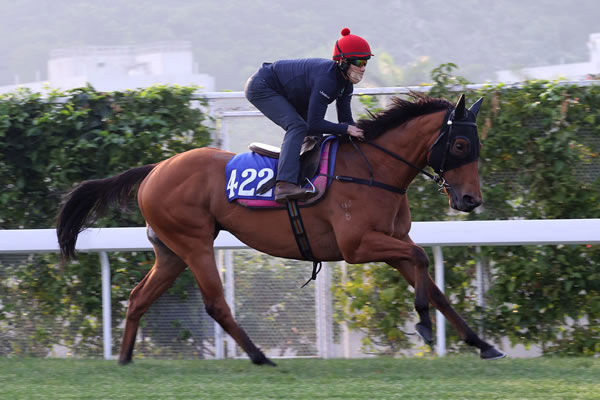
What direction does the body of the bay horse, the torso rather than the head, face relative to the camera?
to the viewer's right

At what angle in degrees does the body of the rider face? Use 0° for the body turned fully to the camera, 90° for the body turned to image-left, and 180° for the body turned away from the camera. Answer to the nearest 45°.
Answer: approximately 270°
